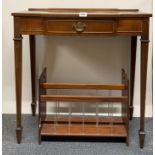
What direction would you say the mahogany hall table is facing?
toward the camera
